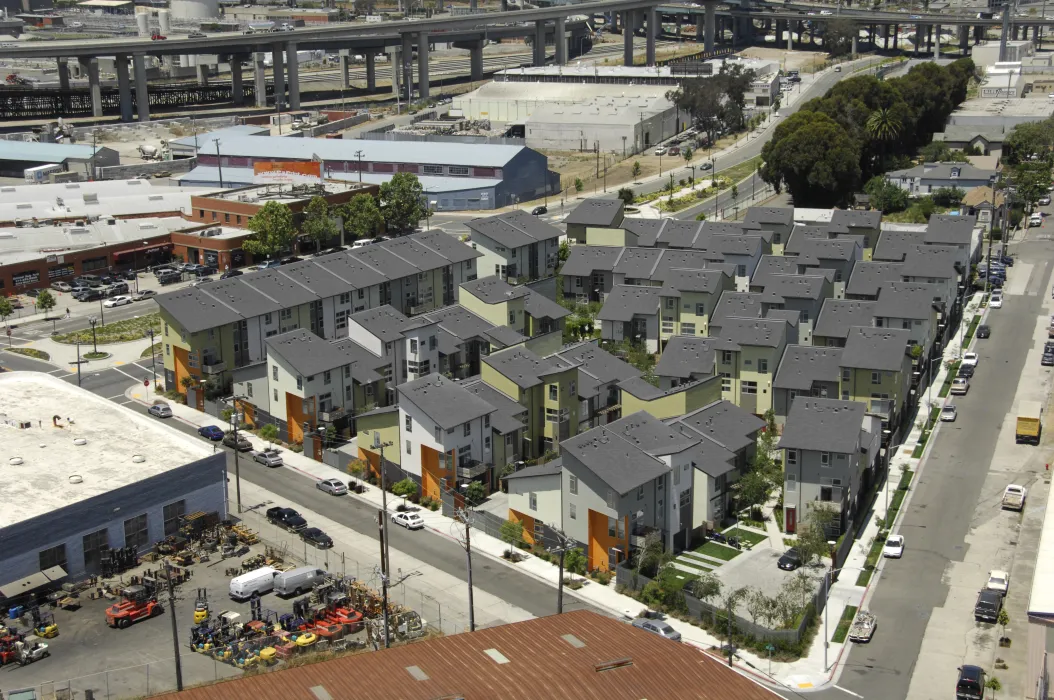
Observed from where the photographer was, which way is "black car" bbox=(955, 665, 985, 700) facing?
facing away from the viewer

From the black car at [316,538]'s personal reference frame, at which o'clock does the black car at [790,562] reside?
the black car at [790,562] is roughly at 11 o'clock from the black car at [316,538].

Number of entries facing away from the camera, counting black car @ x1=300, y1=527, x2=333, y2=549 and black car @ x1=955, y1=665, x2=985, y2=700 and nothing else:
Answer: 1

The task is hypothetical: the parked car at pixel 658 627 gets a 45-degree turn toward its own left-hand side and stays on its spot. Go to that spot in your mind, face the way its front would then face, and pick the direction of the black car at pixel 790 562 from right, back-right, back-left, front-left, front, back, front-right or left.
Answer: back-right

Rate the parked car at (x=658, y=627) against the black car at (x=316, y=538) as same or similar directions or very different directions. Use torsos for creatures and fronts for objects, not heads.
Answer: very different directions

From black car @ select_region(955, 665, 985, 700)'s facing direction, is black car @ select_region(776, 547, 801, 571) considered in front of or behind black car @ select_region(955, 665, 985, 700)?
in front

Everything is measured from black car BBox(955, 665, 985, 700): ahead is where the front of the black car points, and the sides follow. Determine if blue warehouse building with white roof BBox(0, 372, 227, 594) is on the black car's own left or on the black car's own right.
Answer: on the black car's own left

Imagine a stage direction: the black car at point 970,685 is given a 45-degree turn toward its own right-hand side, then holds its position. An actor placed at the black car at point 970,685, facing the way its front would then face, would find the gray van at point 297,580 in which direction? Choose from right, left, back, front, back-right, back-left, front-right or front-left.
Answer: back-left

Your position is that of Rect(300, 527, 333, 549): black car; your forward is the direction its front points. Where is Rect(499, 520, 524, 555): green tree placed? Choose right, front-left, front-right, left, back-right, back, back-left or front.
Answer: front-left

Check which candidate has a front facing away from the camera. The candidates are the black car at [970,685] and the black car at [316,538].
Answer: the black car at [970,685]

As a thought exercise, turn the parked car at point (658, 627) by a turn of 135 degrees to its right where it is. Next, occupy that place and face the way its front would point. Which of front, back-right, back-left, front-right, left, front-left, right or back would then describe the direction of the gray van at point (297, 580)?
back

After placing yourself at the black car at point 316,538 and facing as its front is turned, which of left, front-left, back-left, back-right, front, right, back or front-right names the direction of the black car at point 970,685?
front

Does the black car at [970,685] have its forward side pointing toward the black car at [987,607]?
yes

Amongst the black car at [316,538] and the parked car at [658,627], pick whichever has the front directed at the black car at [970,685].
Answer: the black car at [316,538]

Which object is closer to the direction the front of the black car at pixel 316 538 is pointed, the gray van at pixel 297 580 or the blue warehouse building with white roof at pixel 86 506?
the gray van

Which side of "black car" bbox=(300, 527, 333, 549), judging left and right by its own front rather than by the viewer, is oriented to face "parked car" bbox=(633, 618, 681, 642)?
front

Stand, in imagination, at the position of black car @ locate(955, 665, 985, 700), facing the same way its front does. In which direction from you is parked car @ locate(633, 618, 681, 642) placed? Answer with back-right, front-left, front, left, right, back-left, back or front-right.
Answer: left

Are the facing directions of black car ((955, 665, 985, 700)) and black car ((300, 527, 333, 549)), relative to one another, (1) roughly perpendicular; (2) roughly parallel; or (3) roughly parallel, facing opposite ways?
roughly perpendicular

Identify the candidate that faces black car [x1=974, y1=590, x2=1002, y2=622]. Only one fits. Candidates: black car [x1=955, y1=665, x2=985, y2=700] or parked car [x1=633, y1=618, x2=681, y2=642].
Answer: black car [x1=955, y1=665, x2=985, y2=700]
